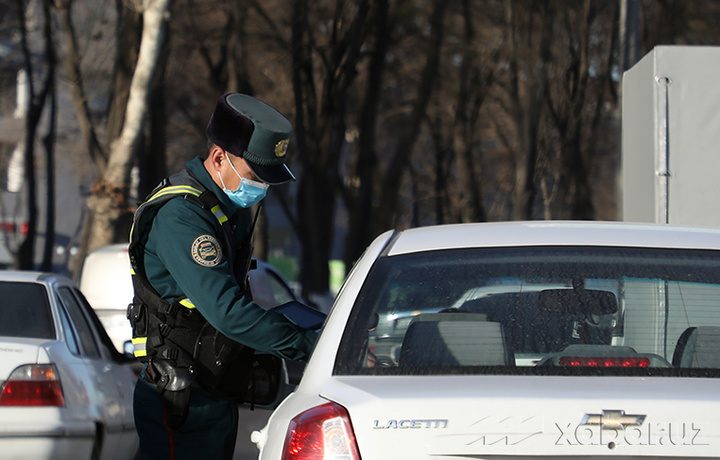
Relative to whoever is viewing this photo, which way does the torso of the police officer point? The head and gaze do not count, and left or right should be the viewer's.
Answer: facing to the right of the viewer

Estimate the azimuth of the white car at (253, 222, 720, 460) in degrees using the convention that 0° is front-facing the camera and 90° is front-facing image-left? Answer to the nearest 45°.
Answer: approximately 180°

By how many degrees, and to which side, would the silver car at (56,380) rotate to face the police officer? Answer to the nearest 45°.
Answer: approximately 135° to its right

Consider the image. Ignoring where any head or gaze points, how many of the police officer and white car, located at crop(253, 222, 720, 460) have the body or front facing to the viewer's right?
1

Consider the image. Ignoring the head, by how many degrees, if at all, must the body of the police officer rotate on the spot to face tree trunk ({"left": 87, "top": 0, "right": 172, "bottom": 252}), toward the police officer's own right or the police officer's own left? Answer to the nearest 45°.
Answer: approximately 90° to the police officer's own left

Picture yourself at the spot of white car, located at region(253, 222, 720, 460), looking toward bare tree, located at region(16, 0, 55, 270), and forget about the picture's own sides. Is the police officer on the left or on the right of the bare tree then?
left

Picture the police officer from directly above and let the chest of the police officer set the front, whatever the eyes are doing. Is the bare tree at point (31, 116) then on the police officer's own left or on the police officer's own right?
on the police officer's own left

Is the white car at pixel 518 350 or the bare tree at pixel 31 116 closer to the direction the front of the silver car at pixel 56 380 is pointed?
the bare tree

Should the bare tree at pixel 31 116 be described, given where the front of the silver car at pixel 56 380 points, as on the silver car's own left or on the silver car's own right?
on the silver car's own left

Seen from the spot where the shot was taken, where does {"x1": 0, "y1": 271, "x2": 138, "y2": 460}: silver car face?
facing away from the viewer and to the right of the viewer

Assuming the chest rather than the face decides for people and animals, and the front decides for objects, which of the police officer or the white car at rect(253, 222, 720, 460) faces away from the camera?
the white car
